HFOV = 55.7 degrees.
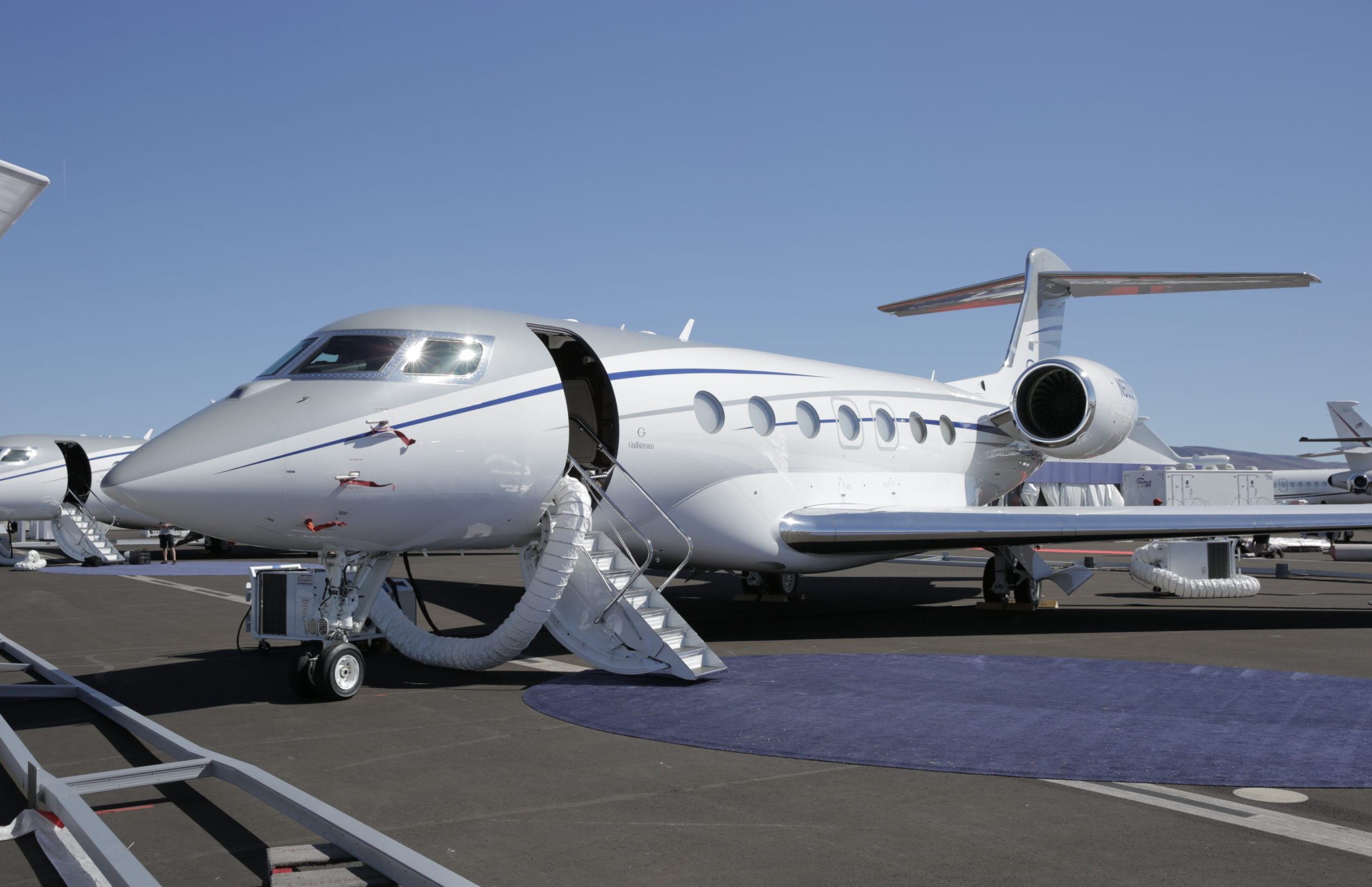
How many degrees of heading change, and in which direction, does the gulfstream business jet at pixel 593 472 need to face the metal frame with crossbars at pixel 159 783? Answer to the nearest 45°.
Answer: approximately 45° to its left

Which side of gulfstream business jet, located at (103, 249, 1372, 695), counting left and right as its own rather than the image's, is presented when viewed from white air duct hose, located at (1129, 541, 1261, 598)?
back

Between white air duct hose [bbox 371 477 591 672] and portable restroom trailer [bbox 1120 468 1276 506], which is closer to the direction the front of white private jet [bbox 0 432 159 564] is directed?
the white air duct hose

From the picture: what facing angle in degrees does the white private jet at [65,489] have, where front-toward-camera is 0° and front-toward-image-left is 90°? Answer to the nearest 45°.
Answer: approximately 45°

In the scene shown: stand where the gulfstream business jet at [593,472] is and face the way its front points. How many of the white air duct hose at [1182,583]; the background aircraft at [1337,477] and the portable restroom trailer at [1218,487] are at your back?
3

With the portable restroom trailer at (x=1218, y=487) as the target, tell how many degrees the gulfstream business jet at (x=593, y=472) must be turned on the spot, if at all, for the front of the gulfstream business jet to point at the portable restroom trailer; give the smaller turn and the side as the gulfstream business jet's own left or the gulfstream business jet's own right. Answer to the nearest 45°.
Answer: approximately 180°

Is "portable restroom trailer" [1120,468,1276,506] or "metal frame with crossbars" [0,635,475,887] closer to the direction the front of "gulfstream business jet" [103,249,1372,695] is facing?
the metal frame with crossbars

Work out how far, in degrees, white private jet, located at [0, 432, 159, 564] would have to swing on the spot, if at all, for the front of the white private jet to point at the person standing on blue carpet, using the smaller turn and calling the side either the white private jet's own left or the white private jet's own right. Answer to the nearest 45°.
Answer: approximately 135° to the white private jet's own left

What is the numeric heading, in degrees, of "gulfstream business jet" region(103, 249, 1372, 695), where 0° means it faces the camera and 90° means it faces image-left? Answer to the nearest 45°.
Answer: approximately 45°

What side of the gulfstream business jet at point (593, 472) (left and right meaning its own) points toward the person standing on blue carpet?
right

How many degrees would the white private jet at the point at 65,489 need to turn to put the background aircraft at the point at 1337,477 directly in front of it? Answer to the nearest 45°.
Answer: approximately 135° to its left

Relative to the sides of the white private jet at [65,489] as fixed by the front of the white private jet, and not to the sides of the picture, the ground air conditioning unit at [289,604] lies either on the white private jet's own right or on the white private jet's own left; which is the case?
on the white private jet's own left
